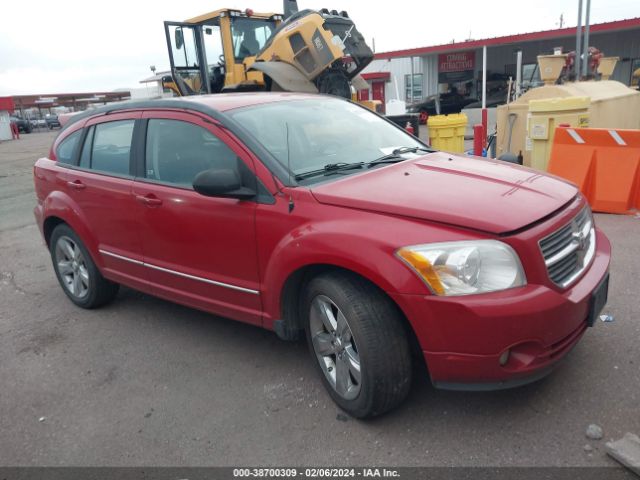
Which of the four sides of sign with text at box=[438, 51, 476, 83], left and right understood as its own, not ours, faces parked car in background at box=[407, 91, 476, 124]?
front

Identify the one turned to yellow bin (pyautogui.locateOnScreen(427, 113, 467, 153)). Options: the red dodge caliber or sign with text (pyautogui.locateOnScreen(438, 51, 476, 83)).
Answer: the sign with text

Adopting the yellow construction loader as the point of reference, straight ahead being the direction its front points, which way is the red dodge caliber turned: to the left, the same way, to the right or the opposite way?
the opposite way

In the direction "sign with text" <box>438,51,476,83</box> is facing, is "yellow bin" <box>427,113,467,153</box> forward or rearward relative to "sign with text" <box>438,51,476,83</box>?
forward

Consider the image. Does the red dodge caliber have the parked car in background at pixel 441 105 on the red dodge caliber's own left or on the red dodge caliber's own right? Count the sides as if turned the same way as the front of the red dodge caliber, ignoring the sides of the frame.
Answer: on the red dodge caliber's own left

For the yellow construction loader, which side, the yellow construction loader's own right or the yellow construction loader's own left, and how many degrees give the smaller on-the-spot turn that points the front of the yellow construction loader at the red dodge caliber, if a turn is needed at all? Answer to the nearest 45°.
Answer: approximately 135° to the yellow construction loader's own left

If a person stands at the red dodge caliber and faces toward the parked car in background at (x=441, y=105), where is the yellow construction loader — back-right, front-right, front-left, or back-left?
front-left

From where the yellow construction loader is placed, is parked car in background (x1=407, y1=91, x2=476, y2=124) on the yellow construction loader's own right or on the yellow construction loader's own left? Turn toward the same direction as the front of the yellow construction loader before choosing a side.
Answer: on the yellow construction loader's own right

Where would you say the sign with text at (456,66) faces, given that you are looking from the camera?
facing the viewer

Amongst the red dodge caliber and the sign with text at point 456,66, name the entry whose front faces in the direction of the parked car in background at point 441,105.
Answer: the sign with text

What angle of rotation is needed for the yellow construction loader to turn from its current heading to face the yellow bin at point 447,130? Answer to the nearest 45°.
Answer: approximately 135° to its right

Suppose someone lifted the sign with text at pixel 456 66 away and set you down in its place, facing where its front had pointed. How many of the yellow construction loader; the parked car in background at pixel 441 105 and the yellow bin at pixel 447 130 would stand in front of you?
3

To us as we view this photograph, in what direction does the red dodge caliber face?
facing the viewer and to the right of the viewer

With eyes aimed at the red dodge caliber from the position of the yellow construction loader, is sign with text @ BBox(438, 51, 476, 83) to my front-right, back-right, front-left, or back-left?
back-left

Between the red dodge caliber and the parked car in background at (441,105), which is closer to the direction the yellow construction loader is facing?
the parked car in background

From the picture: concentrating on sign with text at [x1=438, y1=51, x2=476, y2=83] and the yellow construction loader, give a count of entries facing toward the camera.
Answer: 1
